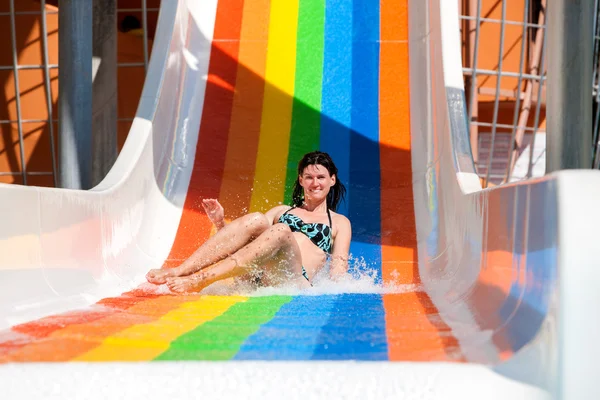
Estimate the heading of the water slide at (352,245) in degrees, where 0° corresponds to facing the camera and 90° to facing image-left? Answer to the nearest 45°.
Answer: approximately 0°

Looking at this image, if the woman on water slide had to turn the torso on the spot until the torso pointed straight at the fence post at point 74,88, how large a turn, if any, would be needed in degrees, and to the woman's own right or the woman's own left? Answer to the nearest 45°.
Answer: approximately 90° to the woman's own right

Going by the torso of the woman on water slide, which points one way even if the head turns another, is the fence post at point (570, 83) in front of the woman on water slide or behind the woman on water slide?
behind

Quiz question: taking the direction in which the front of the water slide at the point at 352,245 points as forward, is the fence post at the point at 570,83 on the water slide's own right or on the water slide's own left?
on the water slide's own left

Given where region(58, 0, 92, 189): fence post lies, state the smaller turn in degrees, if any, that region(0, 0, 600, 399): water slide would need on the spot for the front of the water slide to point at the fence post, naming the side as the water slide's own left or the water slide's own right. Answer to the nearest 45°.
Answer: approximately 135° to the water slide's own right

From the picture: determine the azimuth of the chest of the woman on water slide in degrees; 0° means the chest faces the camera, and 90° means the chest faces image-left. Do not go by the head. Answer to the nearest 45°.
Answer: approximately 45°
